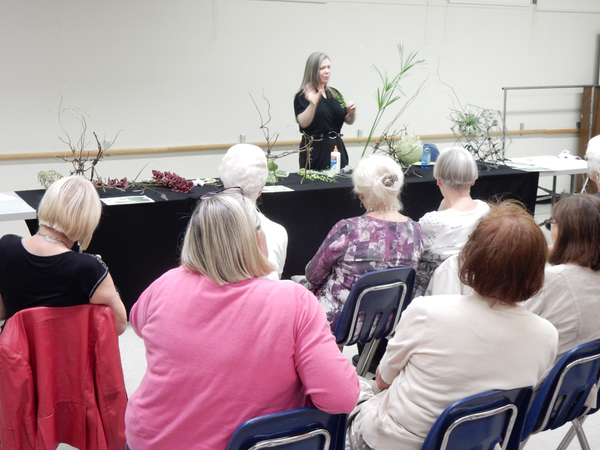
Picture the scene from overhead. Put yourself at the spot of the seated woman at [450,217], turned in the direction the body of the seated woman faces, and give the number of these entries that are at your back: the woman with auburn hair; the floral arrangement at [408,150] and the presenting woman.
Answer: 1

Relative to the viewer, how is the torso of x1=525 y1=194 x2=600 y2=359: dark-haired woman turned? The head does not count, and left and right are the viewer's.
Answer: facing away from the viewer and to the left of the viewer

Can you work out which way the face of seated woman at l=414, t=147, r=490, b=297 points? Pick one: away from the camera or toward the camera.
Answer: away from the camera

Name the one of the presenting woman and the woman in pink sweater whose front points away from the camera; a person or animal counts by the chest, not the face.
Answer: the woman in pink sweater

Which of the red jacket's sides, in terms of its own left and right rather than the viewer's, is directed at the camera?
back

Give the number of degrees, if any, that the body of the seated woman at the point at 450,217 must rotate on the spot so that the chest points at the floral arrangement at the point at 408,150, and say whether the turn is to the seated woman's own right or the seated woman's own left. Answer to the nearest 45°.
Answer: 0° — they already face it

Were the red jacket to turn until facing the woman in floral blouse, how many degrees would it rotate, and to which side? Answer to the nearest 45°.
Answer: approximately 90° to its right

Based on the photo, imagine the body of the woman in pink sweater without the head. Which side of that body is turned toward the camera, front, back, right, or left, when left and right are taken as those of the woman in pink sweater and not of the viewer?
back

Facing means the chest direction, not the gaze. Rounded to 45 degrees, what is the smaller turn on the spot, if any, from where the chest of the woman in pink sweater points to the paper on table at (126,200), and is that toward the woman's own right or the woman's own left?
0° — they already face it

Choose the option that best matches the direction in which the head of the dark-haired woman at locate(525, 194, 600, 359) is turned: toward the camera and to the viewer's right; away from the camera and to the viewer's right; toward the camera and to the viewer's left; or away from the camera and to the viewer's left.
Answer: away from the camera and to the viewer's left

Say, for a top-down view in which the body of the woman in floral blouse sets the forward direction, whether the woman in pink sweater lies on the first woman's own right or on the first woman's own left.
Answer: on the first woman's own left

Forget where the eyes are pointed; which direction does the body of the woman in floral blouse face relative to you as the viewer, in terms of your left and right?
facing away from the viewer and to the left of the viewer

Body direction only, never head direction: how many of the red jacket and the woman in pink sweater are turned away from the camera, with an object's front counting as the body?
2

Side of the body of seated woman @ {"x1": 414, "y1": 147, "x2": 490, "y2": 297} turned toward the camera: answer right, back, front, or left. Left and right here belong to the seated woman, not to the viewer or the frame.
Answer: back
